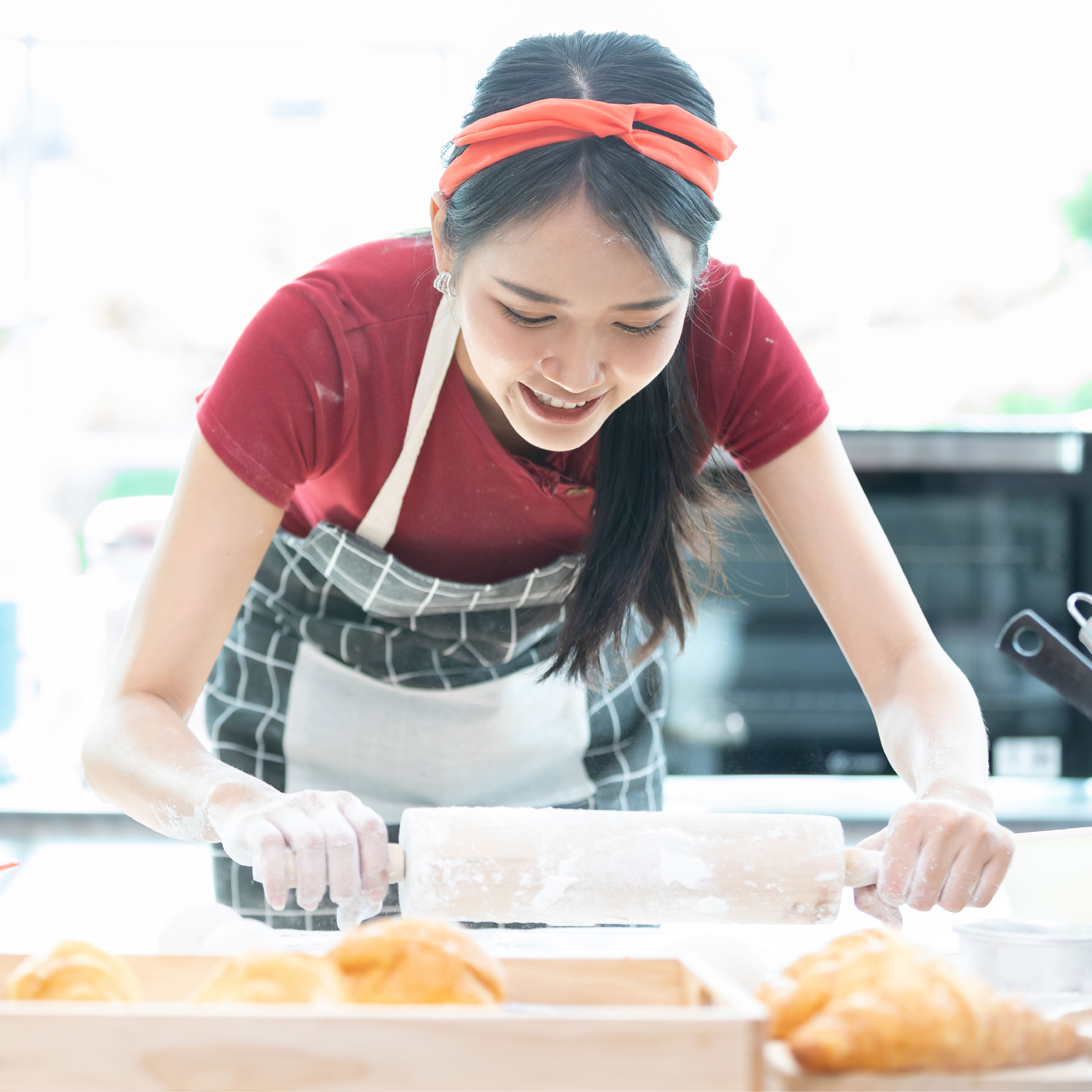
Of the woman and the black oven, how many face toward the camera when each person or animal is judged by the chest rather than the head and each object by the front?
2

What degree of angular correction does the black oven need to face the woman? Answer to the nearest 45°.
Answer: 0° — it already faces them

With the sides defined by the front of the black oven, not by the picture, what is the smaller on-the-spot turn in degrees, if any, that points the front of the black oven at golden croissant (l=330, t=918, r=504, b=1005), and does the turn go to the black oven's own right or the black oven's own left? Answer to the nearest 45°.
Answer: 0° — it already faces it

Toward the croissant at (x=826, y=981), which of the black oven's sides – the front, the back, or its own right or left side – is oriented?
front

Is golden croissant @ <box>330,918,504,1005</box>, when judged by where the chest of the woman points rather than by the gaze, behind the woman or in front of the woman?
in front

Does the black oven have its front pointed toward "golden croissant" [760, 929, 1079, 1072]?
yes

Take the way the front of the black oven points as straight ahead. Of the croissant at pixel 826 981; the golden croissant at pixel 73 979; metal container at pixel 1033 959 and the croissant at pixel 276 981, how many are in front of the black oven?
4

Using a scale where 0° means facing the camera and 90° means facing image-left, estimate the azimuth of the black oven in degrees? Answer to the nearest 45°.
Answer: approximately 0°

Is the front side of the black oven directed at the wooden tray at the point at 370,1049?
yes

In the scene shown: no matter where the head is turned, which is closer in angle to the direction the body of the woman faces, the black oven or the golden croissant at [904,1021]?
the golden croissant

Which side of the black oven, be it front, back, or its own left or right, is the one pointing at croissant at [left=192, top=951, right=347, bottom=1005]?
front

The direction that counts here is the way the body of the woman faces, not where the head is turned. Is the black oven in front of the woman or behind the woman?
behind
